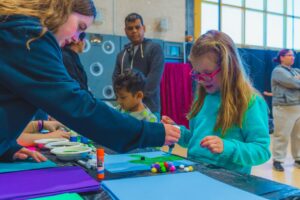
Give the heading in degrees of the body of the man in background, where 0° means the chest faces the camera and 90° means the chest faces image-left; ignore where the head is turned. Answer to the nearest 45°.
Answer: approximately 45°

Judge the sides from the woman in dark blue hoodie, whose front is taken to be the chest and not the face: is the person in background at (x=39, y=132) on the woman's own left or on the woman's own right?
on the woman's own left

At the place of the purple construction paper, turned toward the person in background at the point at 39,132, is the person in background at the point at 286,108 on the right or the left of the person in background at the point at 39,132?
right

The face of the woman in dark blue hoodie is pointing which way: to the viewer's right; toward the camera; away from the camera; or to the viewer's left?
to the viewer's right

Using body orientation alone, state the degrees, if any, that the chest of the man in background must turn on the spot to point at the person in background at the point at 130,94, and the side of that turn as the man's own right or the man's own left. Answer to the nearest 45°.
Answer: approximately 45° to the man's own left

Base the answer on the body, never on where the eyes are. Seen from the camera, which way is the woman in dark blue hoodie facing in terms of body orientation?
to the viewer's right

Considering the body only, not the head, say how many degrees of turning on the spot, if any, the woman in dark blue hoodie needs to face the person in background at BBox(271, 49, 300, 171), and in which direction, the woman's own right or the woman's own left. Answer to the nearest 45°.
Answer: approximately 45° to the woman's own left
